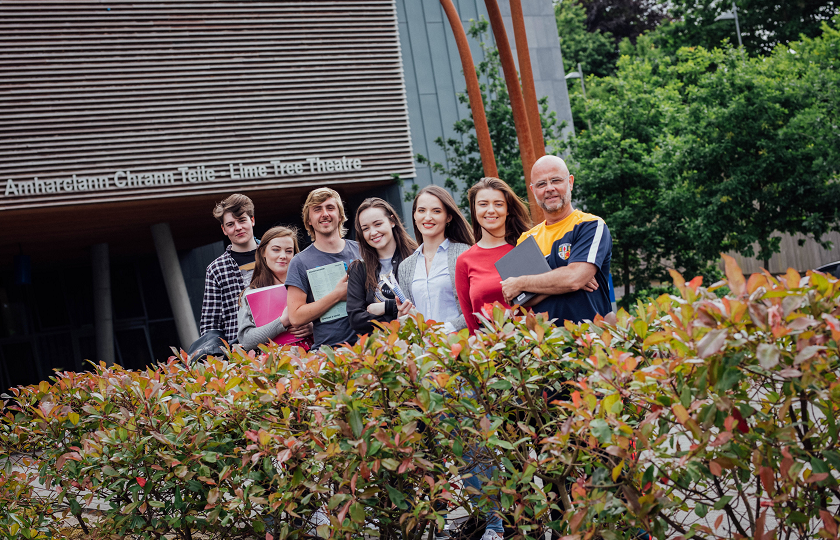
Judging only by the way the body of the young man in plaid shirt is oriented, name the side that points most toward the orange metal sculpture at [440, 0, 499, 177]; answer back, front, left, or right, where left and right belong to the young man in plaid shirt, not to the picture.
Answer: left

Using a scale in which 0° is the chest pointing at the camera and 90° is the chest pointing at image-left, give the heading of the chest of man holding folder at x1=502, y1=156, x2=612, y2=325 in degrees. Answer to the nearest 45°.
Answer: approximately 45°

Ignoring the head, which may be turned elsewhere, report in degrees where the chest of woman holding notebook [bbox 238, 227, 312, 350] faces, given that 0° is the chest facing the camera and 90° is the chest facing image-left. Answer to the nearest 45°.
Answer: approximately 315°

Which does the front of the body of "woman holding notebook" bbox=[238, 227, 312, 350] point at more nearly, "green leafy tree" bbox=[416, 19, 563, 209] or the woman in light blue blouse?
the woman in light blue blouse

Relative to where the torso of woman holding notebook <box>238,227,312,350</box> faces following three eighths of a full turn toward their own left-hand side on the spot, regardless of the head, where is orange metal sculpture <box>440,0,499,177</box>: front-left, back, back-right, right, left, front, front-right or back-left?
front-right
